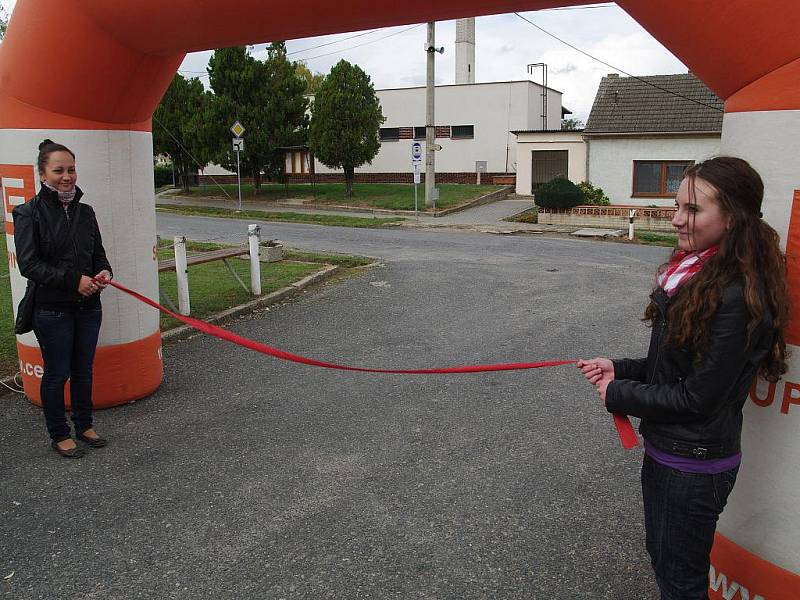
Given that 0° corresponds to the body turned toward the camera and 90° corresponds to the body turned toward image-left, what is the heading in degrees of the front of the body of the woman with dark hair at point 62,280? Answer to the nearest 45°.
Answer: approximately 315°

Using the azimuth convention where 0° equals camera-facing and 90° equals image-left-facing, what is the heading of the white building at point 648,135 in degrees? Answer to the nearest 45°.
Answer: approximately 0°

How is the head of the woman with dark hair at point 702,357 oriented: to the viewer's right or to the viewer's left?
to the viewer's left

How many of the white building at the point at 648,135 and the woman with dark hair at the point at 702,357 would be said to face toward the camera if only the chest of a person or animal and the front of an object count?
1

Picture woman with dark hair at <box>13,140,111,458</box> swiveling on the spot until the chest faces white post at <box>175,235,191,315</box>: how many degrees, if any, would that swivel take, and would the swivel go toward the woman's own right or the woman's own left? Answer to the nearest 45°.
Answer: approximately 135° to the woman's own left

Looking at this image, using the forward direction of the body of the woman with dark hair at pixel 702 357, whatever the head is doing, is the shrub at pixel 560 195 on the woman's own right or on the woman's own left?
on the woman's own right

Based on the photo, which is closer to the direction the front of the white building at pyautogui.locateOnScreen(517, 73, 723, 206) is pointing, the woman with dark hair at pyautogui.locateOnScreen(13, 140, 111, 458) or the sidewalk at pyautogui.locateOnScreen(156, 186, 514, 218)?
the woman with dark hair

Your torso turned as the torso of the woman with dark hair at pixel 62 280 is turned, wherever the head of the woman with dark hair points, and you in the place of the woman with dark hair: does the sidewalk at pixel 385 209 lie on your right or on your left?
on your left

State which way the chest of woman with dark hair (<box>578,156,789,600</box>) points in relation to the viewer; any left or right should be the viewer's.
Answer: facing to the left of the viewer

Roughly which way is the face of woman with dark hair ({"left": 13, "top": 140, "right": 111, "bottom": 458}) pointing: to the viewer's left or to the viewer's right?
to the viewer's right

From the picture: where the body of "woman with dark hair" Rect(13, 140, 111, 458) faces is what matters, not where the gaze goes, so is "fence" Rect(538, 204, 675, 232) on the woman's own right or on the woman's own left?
on the woman's own left

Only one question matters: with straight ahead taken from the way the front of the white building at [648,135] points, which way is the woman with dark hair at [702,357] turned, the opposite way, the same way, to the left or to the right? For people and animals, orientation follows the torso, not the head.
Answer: to the right
